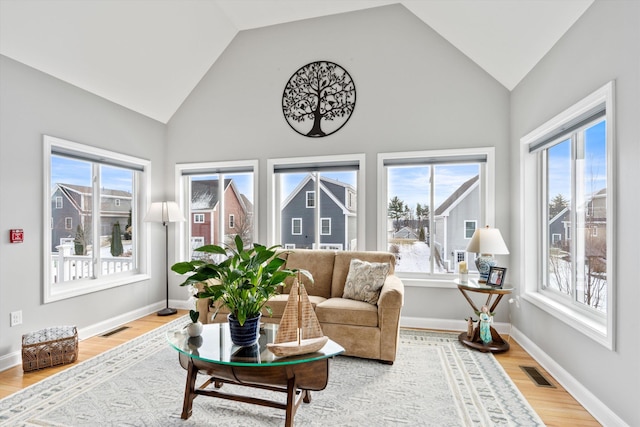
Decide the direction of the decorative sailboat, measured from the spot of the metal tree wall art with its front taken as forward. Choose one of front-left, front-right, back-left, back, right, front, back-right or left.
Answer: front

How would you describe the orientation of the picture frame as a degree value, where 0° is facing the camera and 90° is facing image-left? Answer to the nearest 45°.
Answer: approximately 45°

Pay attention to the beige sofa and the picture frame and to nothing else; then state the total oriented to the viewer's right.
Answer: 0

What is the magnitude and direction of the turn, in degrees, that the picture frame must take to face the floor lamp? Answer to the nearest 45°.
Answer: approximately 45° to its right

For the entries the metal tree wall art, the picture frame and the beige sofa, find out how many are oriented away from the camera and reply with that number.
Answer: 0

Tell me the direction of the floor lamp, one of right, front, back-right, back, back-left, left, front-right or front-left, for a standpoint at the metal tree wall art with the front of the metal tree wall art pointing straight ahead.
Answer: right

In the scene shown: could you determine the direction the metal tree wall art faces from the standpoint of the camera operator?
facing the viewer

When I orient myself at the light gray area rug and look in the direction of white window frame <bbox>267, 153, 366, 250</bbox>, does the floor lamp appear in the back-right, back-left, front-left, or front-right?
front-left
